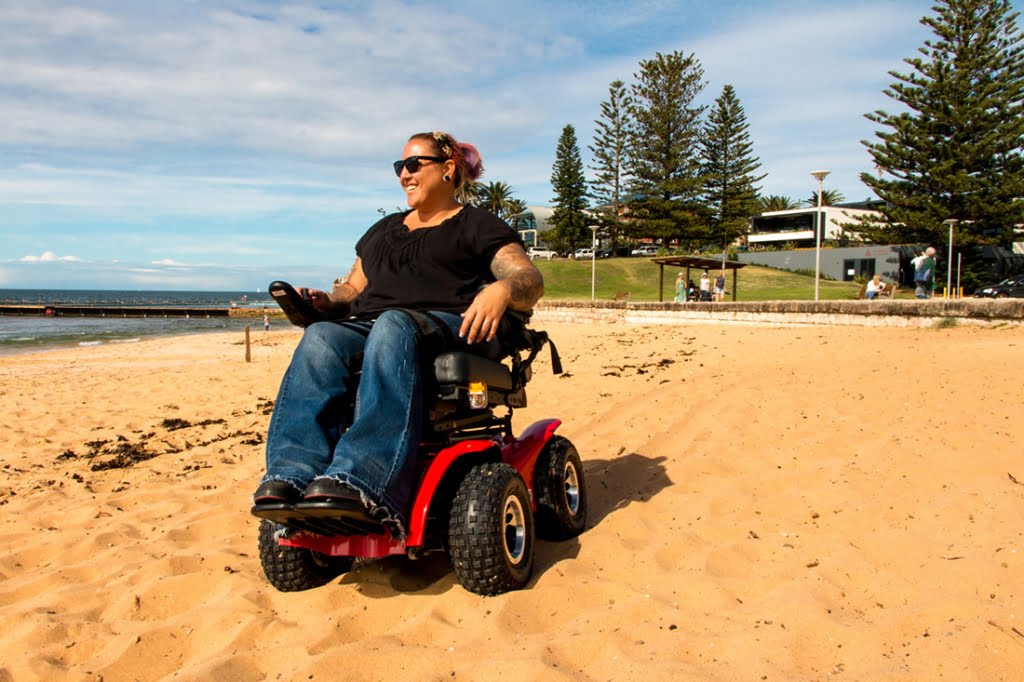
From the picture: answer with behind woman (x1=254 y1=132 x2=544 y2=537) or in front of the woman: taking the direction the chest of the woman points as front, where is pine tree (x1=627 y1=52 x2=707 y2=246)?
behind

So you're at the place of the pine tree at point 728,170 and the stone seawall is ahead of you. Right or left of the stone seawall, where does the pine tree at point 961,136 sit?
left

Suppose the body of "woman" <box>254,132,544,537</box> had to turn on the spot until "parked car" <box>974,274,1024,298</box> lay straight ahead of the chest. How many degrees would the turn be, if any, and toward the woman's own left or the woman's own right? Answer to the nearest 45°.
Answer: approximately 180°

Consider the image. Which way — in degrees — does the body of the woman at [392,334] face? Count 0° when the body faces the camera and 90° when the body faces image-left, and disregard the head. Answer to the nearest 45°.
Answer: approximately 45°

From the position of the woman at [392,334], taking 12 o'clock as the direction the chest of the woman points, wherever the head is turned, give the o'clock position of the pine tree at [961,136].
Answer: The pine tree is roughly at 6 o'clock from the woman.

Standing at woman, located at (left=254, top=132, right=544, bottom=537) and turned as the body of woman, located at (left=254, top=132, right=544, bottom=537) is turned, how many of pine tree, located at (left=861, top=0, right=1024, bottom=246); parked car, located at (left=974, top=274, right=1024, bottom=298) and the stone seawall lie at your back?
3

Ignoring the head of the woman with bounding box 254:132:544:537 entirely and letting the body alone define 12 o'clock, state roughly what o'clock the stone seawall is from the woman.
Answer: The stone seawall is roughly at 6 o'clock from the woman.

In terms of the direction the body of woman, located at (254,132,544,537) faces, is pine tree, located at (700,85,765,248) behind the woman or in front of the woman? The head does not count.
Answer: behind
